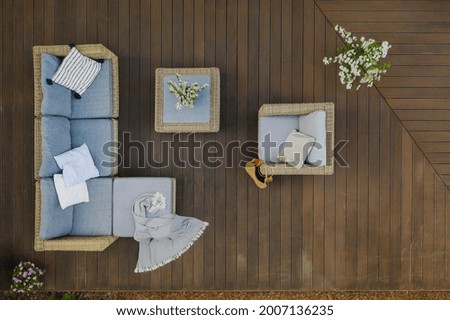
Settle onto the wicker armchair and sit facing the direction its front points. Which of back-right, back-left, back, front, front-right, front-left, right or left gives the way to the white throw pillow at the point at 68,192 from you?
front

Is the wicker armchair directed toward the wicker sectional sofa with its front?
yes

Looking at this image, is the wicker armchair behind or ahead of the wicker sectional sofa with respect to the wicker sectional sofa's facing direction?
ahead

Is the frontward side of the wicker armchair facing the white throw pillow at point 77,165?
yes

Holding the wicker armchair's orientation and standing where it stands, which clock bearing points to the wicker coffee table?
The wicker coffee table is roughly at 12 o'clock from the wicker armchair.

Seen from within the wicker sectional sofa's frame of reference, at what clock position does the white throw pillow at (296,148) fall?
The white throw pillow is roughly at 1 o'clock from the wicker sectional sofa.

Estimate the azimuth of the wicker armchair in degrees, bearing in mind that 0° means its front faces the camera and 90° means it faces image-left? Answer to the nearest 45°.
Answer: approximately 90°

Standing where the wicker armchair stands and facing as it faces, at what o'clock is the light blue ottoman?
The light blue ottoman is roughly at 12 o'clock from the wicker armchair.

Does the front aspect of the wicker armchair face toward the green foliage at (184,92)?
yes

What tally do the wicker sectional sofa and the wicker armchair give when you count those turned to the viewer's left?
1
